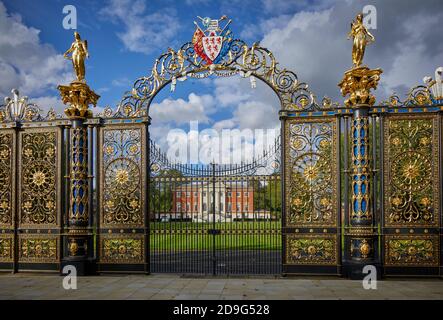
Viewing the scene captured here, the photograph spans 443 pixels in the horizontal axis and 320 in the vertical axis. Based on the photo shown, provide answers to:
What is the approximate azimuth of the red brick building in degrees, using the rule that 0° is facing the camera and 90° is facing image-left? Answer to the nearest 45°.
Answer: approximately 0°
